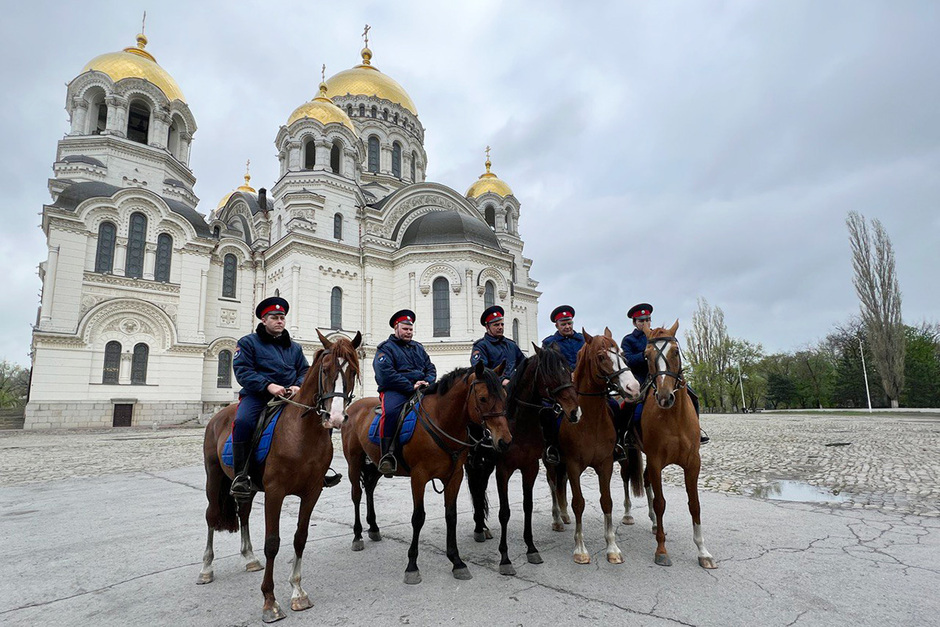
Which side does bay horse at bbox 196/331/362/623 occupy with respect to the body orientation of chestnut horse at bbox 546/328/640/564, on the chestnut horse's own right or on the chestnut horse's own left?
on the chestnut horse's own right

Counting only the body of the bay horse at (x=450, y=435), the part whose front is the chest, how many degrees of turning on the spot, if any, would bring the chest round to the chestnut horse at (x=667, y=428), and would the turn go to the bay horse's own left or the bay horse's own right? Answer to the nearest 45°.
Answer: approximately 45° to the bay horse's own left

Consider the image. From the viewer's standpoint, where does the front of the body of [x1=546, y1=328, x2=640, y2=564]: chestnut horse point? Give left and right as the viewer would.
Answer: facing the viewer and to the right of the viewer

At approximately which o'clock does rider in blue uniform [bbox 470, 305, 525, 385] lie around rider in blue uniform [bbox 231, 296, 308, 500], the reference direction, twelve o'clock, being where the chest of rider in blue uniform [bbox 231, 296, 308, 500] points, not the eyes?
rider in blue uniform [bbox 470, 305, 525, 385] is roughly at 10 o'clock from rider in blue uniform [bbox 231, 296, 308, 500].

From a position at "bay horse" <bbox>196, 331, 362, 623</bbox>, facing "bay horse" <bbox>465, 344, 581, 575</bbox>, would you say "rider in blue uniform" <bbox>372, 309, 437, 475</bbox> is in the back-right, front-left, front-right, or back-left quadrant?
front-left

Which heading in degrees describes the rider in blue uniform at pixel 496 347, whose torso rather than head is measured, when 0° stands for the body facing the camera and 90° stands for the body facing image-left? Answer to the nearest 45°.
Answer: approximately 315°

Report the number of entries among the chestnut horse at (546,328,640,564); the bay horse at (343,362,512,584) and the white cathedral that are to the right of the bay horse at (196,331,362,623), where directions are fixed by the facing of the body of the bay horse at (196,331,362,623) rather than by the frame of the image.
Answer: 0

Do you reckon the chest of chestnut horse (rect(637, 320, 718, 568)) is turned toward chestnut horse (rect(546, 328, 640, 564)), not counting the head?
no

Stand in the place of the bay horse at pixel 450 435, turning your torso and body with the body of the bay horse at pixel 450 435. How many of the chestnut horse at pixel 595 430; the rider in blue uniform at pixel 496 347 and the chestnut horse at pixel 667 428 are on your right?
0

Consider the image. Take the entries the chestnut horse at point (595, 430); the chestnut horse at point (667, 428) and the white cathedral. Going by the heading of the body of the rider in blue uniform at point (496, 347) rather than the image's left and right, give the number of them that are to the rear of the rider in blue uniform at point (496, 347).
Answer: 1

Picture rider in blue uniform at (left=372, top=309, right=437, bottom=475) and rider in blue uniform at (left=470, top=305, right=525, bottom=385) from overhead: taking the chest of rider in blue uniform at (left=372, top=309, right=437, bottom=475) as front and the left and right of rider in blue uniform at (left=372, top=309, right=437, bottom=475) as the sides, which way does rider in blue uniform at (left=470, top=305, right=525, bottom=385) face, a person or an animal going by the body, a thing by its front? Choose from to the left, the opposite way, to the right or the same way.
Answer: the same way

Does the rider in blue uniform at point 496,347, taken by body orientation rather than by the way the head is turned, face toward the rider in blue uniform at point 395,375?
no

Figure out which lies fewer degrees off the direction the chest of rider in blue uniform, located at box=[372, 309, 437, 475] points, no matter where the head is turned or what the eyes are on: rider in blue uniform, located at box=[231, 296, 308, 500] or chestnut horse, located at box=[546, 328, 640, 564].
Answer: the chestnut horse

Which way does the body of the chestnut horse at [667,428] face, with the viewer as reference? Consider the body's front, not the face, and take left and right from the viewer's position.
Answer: facing the viewer

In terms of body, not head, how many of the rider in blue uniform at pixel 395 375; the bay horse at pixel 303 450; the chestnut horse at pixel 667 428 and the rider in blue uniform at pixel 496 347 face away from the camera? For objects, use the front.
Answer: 0

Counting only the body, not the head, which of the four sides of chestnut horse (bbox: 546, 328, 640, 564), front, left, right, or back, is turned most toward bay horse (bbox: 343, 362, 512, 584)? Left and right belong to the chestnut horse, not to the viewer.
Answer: right

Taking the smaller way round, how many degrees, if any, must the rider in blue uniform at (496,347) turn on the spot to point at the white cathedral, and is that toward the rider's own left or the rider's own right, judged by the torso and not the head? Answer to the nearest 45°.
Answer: approximately 180°

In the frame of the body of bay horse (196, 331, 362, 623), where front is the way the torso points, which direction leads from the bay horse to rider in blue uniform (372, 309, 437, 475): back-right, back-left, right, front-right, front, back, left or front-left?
left
